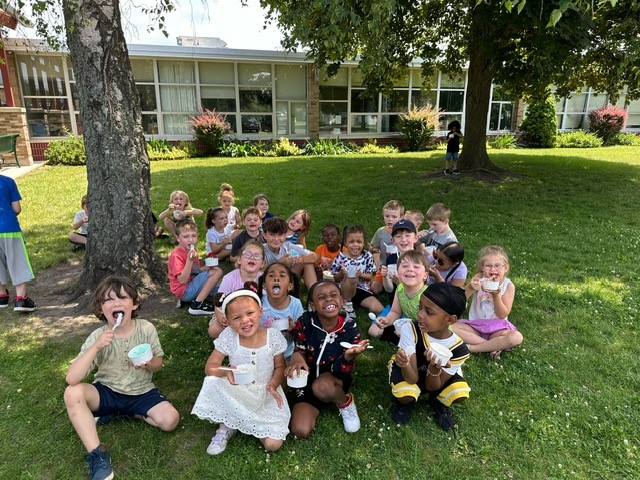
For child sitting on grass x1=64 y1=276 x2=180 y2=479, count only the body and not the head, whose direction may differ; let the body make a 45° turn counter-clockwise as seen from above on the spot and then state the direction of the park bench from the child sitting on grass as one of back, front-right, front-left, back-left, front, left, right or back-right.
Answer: back-left

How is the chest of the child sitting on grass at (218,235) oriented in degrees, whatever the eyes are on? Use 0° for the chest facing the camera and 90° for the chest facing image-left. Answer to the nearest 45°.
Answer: approximately 315°

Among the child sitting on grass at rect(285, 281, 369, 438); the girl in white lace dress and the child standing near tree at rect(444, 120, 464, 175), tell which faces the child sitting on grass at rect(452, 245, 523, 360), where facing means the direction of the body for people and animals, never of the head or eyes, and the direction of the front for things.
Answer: the child standing near tree

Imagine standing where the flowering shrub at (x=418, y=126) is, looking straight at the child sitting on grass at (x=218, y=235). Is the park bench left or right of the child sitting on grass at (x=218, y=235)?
right

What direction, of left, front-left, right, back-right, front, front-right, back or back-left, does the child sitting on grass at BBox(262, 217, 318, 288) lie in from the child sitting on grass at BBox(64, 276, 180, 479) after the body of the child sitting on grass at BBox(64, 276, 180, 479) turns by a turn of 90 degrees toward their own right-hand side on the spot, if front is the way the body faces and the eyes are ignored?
back-right

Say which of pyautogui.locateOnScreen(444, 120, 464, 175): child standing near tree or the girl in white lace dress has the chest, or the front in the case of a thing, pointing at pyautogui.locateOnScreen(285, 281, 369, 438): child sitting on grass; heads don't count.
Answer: the child standing near tree

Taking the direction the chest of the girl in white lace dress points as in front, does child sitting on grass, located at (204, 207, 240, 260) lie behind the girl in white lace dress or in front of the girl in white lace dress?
behind

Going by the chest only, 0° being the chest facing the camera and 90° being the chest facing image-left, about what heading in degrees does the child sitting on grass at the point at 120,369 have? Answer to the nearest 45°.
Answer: approximately 0°

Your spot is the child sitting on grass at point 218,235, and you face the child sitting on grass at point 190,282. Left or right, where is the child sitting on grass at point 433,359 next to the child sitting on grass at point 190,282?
left

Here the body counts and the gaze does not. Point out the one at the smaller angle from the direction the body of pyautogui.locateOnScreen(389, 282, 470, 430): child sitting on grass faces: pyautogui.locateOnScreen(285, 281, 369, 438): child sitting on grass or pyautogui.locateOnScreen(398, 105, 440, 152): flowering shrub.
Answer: the child sitting on grass
